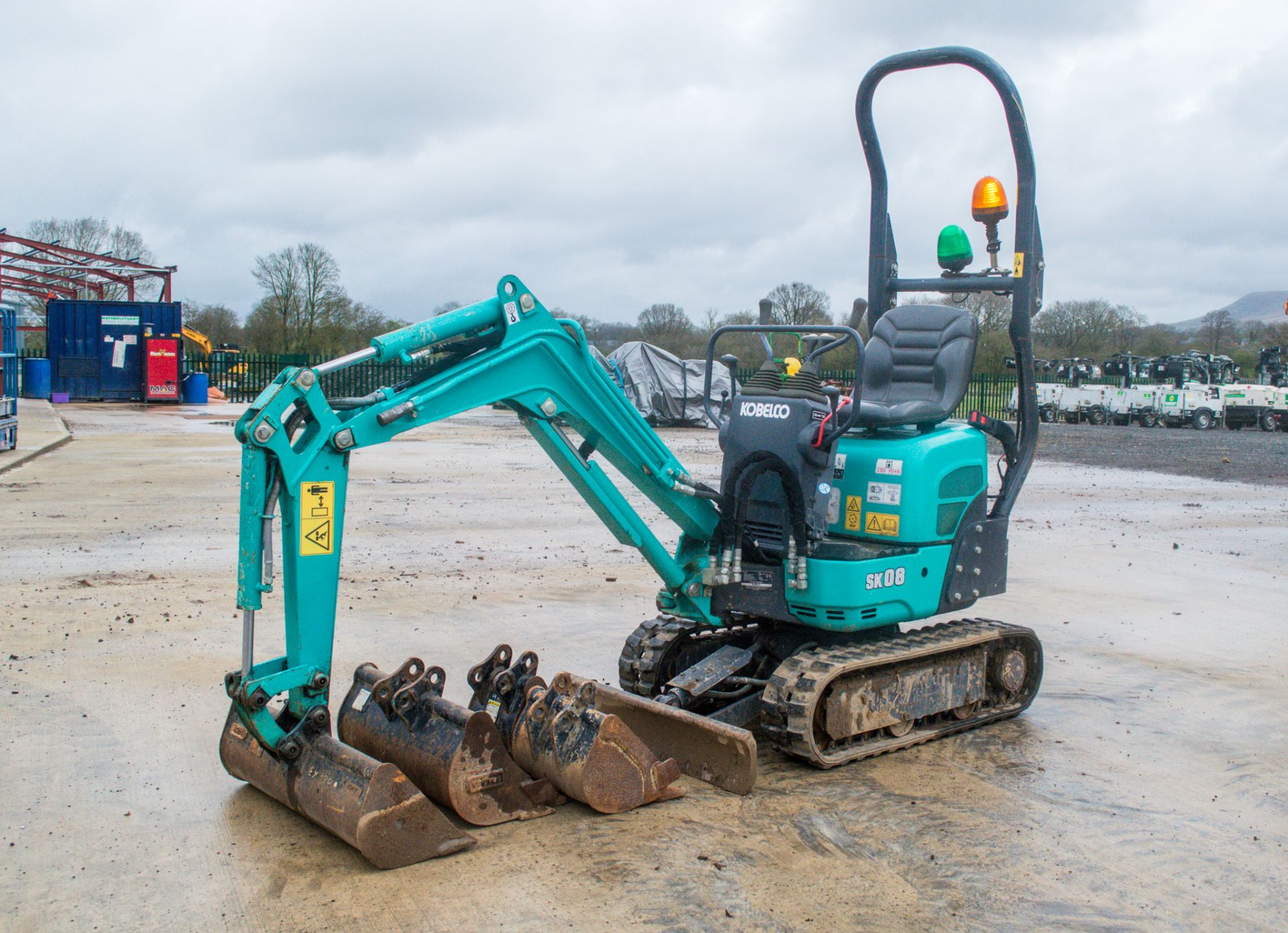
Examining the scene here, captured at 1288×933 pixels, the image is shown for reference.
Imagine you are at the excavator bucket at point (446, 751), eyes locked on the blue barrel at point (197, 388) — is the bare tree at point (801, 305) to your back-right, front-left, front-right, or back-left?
front-right

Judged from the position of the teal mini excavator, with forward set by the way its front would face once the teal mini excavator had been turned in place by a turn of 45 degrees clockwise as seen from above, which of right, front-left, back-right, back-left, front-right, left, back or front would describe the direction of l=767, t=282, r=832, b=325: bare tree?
right

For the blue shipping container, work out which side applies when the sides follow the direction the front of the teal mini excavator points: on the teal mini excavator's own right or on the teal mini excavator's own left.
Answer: on the teal mini excavator's own right

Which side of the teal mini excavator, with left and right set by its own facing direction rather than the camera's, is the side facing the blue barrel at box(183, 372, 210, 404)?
right

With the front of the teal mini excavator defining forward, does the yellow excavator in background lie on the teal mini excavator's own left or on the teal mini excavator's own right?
on the teal mini excavator's own right

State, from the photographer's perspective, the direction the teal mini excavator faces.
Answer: facing the viewer and to the left of the viewer

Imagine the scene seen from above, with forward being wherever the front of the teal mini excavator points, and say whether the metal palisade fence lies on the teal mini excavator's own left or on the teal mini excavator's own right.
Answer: on the teal mini excavator's own right

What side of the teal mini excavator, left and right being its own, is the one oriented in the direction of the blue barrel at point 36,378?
right
